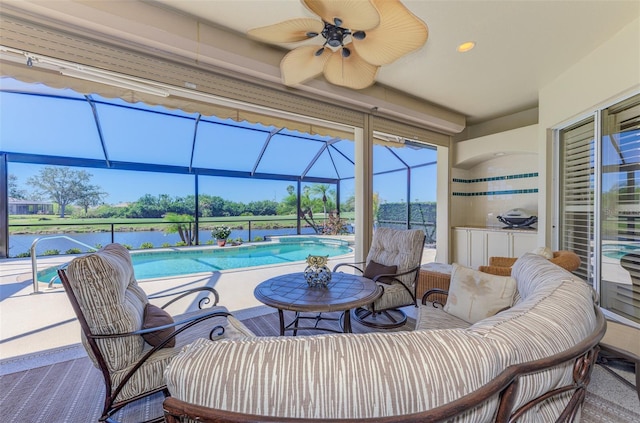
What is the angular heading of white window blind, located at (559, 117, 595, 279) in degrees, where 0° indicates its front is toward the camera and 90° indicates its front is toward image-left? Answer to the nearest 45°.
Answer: approximately 45°

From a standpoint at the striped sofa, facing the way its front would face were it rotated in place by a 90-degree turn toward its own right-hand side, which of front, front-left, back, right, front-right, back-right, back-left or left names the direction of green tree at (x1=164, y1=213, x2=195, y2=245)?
left

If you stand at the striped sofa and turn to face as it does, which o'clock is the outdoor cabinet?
The outdoor cabinet is roughly at 2 o'clock from the striped sofa.

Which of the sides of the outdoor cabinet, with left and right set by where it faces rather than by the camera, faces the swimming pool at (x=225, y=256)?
right

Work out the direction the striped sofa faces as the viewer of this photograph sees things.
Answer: facing away from the viewer and to the left of the viewer

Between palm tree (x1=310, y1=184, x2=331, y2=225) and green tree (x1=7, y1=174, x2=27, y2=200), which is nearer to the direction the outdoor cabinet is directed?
the green tree

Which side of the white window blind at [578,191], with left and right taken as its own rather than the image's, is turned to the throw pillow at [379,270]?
front

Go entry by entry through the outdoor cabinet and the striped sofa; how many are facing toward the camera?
1

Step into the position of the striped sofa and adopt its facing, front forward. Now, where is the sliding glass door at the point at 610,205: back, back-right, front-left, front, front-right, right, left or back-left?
right
